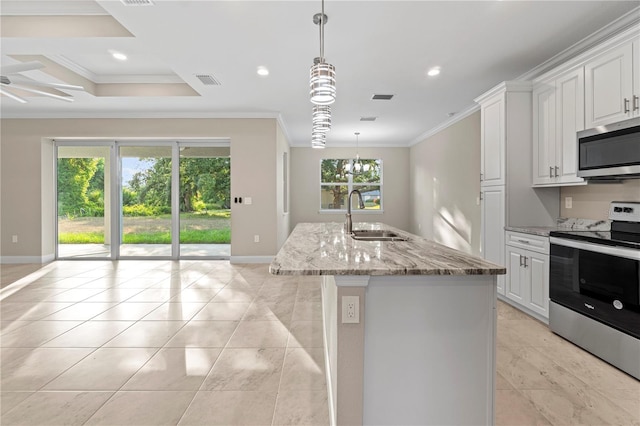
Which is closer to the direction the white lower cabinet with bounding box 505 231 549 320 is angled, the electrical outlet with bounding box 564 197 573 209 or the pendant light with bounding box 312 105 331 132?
the pendant light

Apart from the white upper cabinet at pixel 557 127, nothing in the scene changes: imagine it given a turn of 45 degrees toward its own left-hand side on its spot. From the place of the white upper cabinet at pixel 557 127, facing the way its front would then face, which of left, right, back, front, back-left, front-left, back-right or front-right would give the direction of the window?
back-right

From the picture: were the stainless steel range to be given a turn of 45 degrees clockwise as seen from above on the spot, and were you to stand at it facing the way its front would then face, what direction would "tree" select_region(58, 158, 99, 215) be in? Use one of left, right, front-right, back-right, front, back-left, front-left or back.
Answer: front

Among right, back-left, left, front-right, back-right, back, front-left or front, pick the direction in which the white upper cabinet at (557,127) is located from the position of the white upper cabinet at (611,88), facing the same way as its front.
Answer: right

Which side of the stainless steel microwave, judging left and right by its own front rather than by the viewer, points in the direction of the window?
right

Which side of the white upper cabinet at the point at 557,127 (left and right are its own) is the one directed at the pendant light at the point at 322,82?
front

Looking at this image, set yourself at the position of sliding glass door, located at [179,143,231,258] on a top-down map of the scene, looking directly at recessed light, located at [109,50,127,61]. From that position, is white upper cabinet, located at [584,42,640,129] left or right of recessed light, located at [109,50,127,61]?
left
